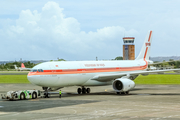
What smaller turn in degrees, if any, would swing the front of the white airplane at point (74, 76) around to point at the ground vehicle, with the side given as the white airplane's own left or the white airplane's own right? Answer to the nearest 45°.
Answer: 0° — it already faces it

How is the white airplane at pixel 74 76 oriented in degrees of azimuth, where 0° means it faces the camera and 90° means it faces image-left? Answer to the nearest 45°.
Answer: approximately 45°
